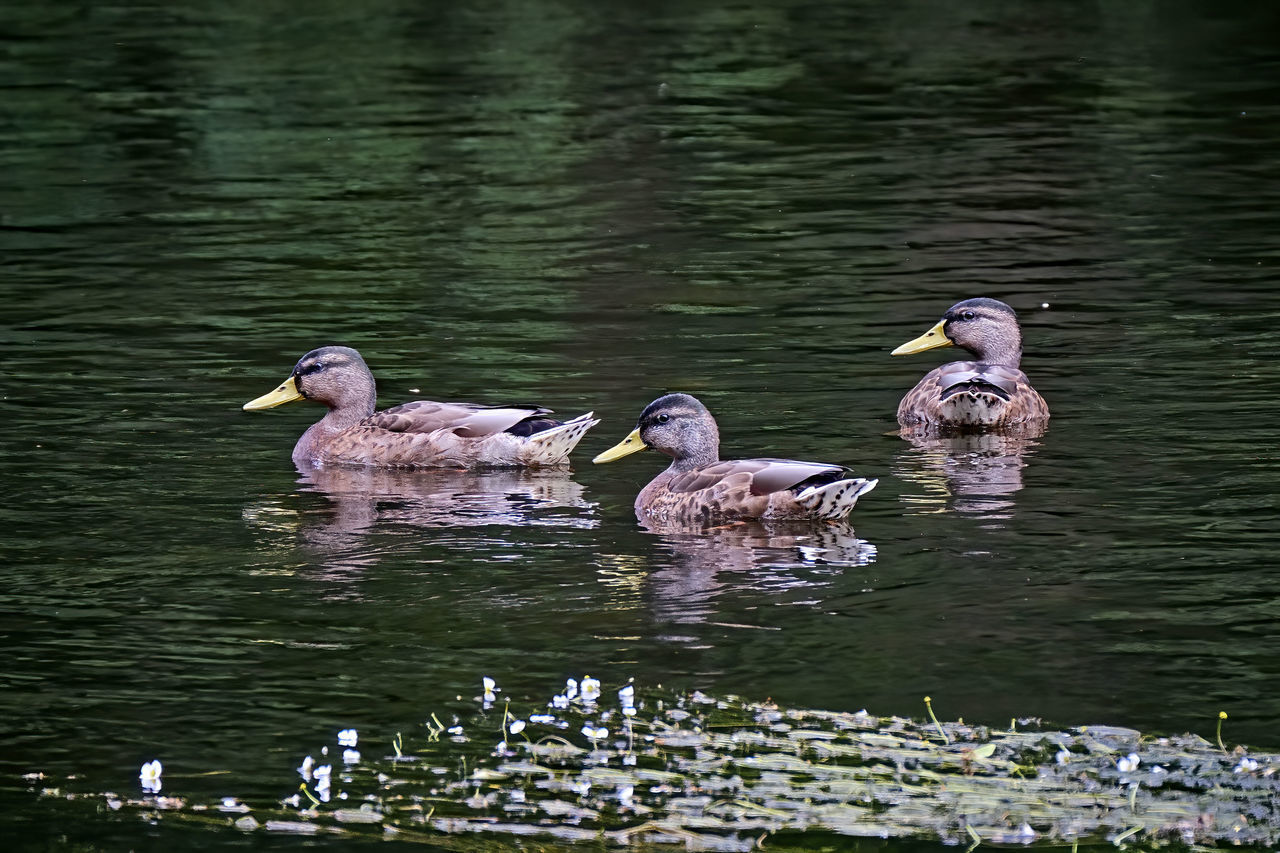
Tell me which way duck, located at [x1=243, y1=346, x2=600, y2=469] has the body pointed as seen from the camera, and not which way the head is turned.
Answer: to the viewer's left

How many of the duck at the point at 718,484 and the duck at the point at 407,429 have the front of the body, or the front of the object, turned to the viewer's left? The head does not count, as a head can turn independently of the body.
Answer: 2

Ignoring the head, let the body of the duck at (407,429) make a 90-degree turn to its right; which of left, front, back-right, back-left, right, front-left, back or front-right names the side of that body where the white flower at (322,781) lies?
back

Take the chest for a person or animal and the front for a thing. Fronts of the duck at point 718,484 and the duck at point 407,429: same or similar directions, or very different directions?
same or similar directions

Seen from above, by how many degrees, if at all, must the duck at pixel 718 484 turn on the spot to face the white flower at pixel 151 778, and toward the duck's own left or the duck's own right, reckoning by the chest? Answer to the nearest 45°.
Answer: approximately 45° to the duck's own left

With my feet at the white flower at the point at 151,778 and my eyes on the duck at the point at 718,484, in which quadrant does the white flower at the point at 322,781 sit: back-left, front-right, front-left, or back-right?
front-right

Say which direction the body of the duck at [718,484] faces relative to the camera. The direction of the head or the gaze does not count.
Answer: to the viewer's left

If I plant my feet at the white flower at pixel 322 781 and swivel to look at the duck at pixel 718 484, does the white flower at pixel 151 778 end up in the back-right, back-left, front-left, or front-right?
back-left

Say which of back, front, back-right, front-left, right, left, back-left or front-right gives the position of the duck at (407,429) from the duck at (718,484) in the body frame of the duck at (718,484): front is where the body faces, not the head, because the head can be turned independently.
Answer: front-right

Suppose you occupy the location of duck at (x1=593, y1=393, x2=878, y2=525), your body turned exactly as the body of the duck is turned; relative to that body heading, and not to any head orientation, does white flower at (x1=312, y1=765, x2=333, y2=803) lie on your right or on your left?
on your left

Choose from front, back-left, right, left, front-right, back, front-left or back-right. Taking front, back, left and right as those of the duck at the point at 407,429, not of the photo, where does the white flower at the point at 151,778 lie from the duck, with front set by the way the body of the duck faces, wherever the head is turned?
left

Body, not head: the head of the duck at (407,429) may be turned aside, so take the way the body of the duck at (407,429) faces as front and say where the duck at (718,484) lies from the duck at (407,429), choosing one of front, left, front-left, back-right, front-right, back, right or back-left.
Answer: back-left
